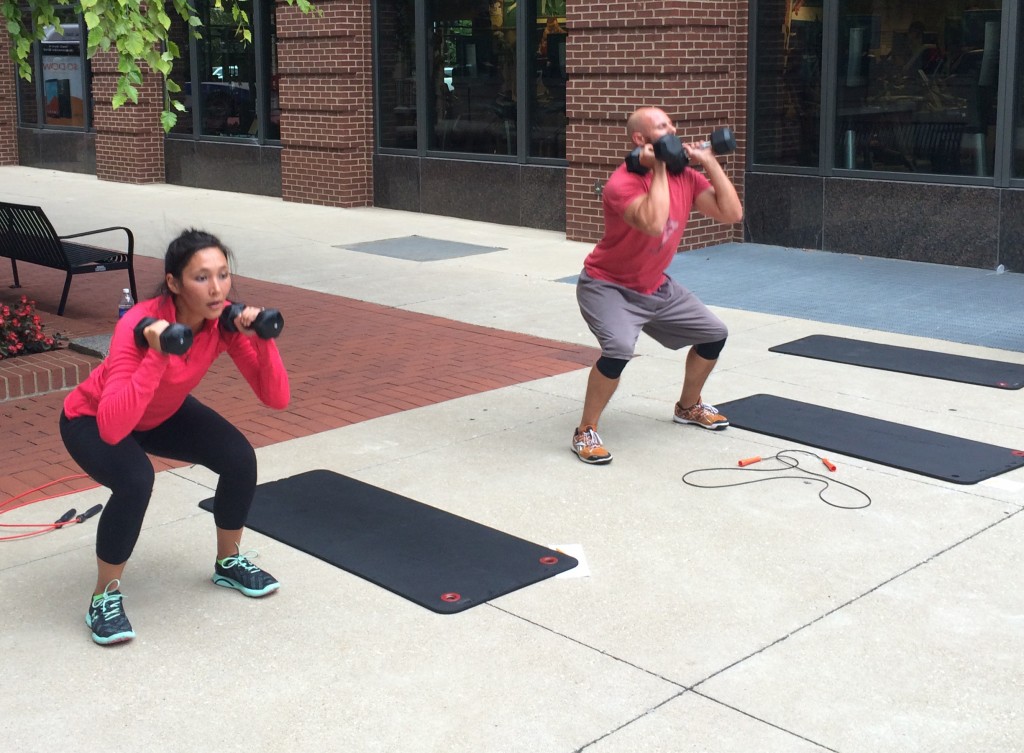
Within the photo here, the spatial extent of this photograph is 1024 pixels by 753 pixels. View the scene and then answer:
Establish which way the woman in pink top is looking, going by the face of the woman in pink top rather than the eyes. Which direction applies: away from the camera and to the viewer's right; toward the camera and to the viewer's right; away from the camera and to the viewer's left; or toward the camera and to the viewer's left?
toward the camera and to the viewer's right

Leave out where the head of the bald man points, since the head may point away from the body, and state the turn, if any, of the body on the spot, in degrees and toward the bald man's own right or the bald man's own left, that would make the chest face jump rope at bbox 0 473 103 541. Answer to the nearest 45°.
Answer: approximately 90° to the bald man's own right

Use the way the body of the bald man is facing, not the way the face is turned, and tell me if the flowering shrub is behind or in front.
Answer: behind

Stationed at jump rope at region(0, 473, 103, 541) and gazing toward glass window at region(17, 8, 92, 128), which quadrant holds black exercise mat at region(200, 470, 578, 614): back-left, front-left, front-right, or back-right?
back-right

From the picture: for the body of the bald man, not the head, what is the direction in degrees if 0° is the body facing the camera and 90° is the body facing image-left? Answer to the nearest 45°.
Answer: approximately 315°

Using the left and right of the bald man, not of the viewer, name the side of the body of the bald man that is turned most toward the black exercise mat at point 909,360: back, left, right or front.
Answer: left

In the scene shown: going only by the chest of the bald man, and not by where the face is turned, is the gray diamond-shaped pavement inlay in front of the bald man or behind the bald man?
behind

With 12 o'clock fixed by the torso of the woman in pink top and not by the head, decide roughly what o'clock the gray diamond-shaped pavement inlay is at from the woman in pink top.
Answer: The gray diamond-shaped pavement inlay is roughly at 8 o'clock from the woman in pink top.
